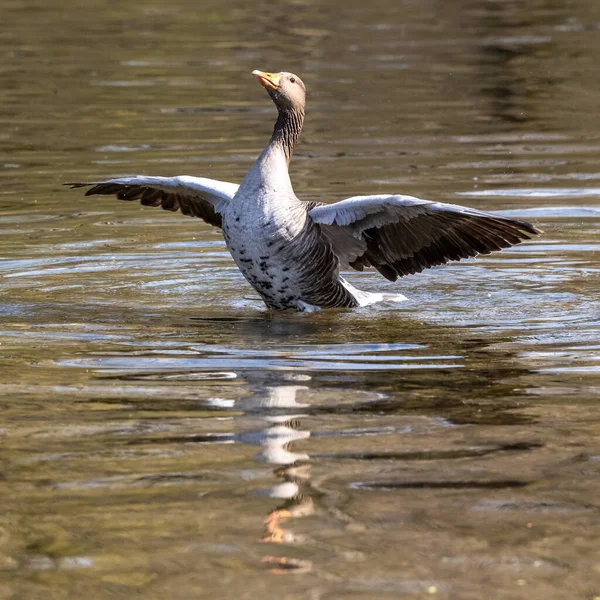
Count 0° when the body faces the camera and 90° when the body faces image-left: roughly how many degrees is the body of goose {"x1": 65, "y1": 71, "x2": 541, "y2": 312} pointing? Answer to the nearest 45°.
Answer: approximately 45°
